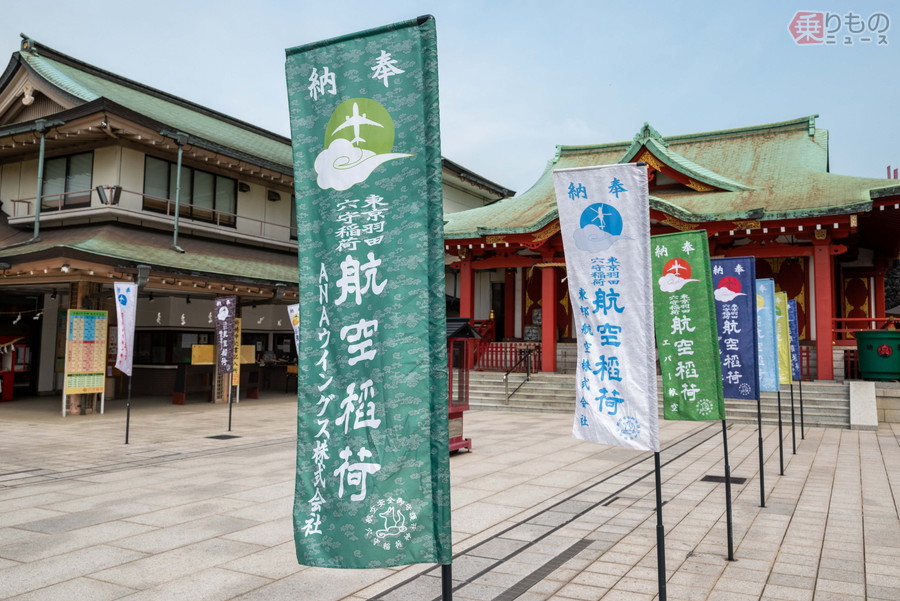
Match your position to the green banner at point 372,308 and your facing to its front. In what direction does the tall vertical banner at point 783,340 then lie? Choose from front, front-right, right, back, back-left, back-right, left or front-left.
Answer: back-left

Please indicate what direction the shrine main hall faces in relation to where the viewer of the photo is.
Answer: facing the viewer and to the left of the viewer

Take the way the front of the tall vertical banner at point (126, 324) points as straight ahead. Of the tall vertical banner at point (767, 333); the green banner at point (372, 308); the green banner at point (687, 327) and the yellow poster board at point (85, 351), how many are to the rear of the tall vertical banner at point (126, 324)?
1

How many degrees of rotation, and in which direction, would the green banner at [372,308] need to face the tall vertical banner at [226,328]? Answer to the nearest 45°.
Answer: approximately 180°

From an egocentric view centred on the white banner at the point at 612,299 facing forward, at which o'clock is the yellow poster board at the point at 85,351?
The yellow poster board is roughly at 4 o'clock from the white banner.

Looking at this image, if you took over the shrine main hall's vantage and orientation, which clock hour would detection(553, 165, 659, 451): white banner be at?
The white banner is roughly at 11 o'clock from the shrine main hall.

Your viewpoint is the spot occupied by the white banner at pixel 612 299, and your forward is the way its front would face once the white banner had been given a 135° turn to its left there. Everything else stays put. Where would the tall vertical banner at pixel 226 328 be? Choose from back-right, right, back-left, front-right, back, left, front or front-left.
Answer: left

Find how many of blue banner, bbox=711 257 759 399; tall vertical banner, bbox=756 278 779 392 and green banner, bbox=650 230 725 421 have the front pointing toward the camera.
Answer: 3

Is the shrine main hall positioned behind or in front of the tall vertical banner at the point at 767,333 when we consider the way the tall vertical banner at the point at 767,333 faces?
behind

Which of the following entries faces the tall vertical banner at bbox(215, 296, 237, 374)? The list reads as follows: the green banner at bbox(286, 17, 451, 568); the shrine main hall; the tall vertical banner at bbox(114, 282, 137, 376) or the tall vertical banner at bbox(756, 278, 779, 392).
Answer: the shrine main hall

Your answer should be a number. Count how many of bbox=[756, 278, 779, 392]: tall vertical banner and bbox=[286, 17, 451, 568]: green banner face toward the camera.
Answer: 2

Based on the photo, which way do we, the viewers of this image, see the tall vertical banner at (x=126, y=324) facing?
facing the viewer

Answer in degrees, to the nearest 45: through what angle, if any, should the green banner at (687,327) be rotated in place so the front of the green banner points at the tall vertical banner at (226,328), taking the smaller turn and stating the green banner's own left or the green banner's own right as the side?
approximately 135° to the green banner's own right
